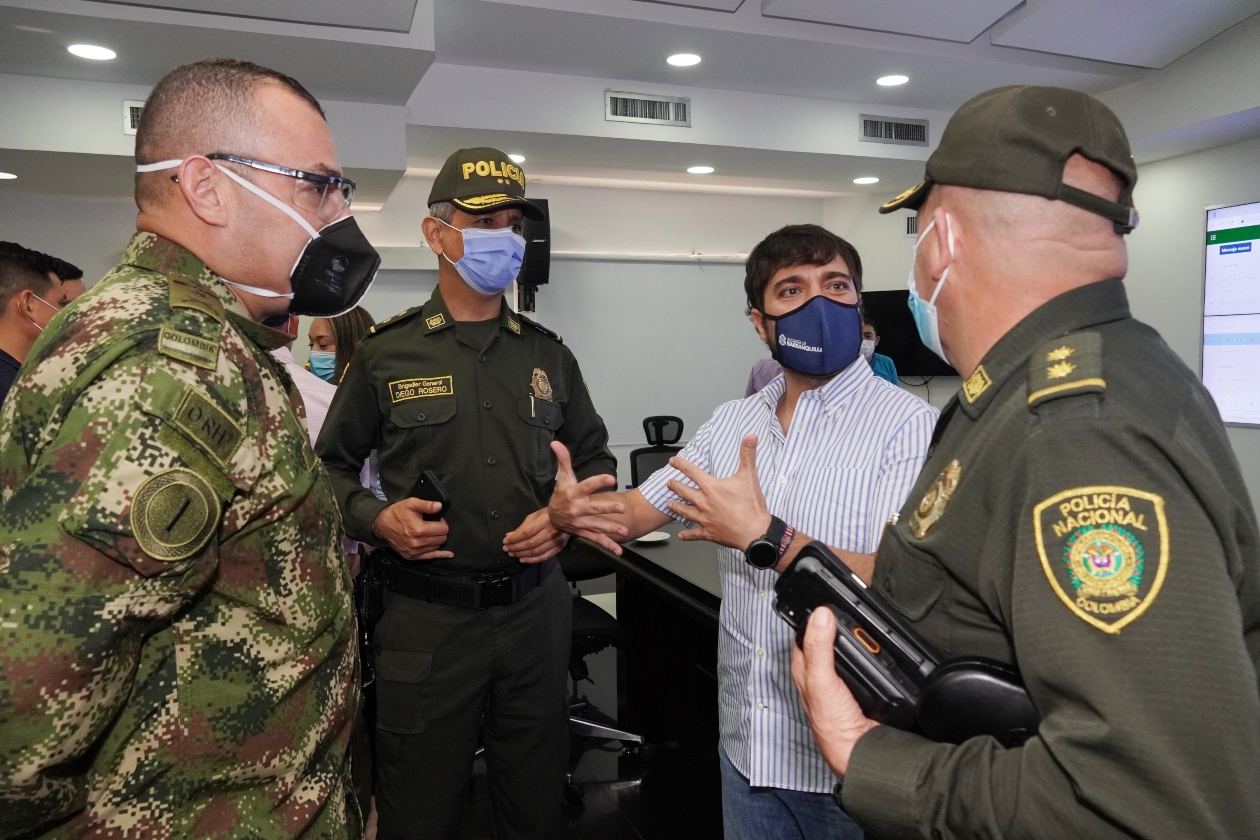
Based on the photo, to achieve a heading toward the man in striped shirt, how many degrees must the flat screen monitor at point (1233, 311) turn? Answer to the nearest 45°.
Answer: approximately 45° to its left

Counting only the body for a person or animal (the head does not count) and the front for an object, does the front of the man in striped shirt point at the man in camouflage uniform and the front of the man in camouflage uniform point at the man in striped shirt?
yes

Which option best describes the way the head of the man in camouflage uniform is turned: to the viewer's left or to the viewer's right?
to the viewer's right

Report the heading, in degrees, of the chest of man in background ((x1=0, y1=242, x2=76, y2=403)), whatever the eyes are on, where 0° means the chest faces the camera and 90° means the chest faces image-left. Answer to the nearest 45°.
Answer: approximately 270°

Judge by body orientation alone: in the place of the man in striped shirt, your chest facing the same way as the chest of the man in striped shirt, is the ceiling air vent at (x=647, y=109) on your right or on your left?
on your right
